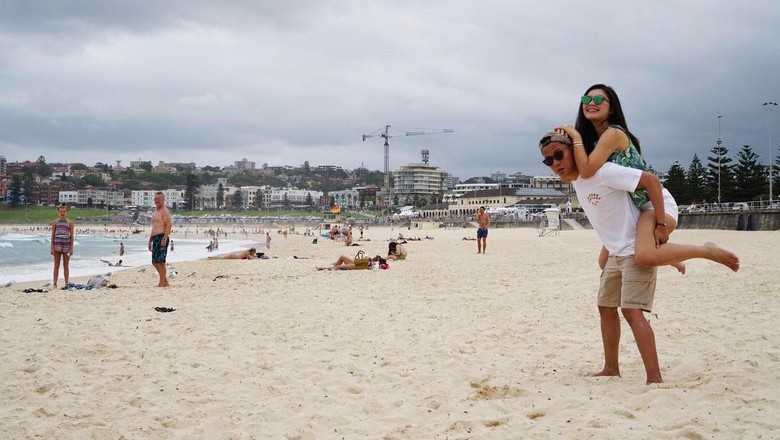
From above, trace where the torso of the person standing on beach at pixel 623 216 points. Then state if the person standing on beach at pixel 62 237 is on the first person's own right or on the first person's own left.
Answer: on the first person's own right

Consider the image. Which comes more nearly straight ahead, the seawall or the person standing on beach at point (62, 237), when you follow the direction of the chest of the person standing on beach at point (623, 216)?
the person standing on beach

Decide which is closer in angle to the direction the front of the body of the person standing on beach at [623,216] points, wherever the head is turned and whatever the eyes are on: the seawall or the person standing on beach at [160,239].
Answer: the person standing on beach

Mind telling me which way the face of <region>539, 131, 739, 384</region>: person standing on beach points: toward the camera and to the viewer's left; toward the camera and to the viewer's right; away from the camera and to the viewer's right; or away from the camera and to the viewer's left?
toward the camera and to the viewer's left

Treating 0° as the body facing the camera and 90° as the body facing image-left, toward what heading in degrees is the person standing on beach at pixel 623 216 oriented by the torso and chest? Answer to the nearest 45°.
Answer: approximately 45°

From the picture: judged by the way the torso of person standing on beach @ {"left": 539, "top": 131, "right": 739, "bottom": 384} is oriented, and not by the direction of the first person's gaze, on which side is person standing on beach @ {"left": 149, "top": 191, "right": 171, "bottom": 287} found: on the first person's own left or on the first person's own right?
on the first person's own right
